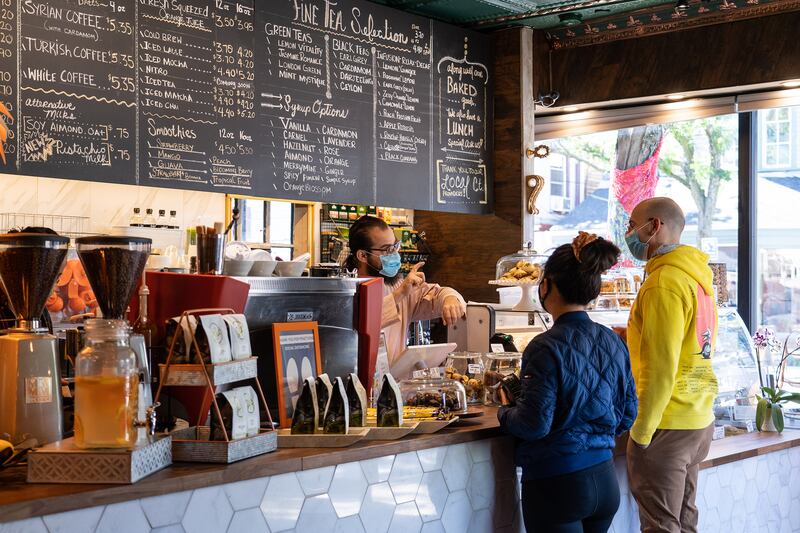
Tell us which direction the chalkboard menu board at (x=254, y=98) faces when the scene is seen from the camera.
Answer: facing the viewer and to the right of the viewer

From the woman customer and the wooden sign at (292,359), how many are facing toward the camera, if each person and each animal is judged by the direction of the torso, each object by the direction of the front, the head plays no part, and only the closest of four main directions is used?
1

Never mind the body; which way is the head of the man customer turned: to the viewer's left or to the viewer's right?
to the viewer's left

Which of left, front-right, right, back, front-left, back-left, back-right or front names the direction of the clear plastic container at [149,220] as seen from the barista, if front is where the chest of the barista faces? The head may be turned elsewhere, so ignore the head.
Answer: back

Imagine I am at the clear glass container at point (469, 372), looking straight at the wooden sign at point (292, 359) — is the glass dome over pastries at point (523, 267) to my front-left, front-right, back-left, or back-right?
back-right

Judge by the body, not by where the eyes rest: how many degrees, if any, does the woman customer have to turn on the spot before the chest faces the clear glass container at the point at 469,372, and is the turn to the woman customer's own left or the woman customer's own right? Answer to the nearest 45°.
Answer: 0° — they already face it

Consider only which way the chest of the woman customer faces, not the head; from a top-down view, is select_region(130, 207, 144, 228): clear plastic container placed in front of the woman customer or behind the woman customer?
in front

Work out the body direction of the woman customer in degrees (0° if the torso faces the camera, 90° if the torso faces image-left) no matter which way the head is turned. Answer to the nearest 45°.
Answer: approximately 135°

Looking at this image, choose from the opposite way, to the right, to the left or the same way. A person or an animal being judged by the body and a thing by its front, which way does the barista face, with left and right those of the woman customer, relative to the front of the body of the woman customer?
the opposite way

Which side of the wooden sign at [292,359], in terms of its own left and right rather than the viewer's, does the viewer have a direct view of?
front

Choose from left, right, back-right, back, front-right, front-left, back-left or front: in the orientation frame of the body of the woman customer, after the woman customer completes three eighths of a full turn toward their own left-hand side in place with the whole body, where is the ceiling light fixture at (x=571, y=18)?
back
